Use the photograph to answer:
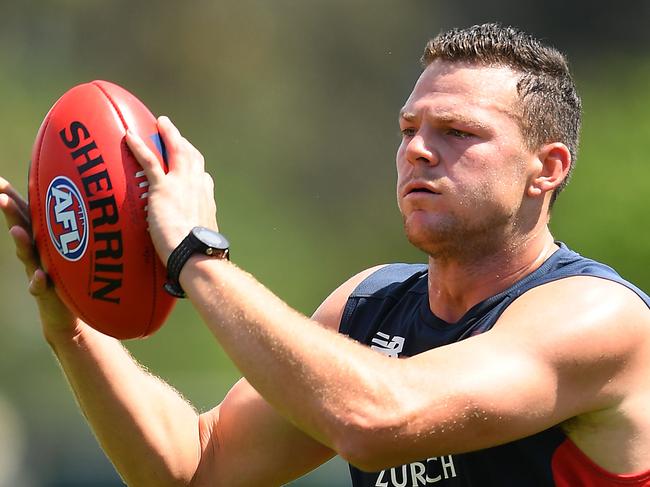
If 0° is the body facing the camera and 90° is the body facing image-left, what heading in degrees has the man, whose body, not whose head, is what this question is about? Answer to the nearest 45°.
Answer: approximately 45°
